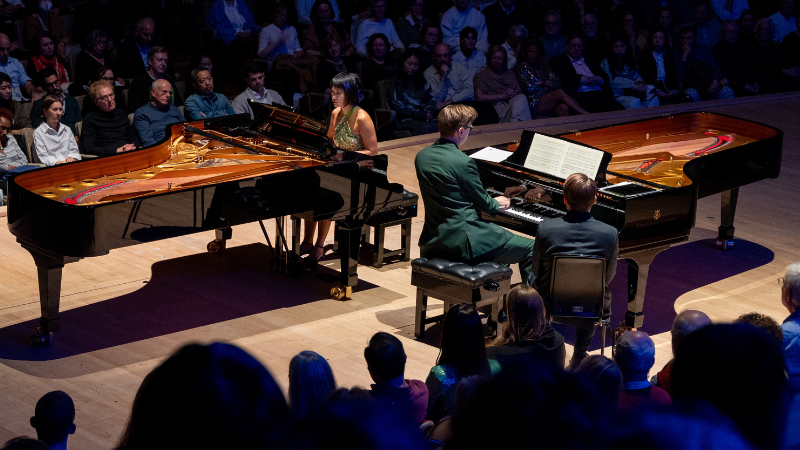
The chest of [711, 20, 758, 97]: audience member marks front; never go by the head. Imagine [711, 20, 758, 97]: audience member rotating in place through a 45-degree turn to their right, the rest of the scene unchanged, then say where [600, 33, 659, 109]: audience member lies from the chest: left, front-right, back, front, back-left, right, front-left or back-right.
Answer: front

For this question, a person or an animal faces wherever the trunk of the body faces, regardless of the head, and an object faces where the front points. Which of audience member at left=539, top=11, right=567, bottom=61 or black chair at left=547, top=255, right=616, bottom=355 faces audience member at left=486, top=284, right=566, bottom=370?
audience member at left=539, top=11, right=567, bottom=61

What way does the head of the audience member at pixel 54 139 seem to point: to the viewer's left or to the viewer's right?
to the viewer's right

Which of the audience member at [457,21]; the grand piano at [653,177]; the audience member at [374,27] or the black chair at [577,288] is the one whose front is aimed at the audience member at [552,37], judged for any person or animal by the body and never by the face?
the black chair

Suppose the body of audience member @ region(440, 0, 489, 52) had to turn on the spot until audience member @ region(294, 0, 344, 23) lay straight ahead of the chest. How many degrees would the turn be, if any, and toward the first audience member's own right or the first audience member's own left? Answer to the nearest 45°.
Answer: approximately 90° to the first audience member's own right

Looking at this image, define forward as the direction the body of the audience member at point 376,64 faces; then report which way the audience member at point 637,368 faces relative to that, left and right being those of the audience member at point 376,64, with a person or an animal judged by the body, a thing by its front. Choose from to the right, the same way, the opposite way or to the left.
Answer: the opposite way

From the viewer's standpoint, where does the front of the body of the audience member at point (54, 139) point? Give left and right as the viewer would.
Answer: facing the viewer and to the right of the viewer

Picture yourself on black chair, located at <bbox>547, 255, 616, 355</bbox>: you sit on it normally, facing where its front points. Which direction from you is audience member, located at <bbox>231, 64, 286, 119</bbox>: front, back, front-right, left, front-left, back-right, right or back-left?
front-left

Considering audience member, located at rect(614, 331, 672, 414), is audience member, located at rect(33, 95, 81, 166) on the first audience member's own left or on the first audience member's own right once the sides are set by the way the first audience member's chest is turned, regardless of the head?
on the first audience member's own left

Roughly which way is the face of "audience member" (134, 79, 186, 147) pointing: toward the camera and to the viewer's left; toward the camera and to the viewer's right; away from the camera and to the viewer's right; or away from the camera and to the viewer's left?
toward the camera and to the viewer's right

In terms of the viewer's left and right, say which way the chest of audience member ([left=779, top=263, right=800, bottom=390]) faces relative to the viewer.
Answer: facing away from the viewer and to the left of the viewer

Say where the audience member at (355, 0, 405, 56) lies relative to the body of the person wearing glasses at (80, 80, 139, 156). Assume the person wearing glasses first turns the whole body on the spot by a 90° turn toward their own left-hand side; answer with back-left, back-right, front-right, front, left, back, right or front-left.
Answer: front
